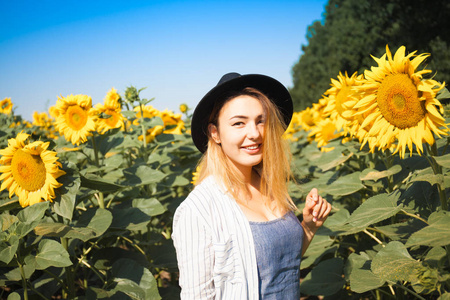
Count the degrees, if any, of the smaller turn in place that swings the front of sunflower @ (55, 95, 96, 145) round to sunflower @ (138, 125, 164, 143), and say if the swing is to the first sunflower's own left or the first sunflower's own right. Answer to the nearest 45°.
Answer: approximately 135° to the first sunflower's own left

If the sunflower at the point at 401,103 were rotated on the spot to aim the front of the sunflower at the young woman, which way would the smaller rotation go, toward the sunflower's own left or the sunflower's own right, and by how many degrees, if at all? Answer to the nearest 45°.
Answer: approximately 90° to the sunflower's own right

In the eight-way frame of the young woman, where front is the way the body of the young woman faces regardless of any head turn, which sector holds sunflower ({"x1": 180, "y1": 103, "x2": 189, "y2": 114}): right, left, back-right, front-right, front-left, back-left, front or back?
back-left

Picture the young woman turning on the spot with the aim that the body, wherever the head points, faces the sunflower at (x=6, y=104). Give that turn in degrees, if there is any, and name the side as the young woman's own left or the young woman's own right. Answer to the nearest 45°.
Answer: approximately 180°

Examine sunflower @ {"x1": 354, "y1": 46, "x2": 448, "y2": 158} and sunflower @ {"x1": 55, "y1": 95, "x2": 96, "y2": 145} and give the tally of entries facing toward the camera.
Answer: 2

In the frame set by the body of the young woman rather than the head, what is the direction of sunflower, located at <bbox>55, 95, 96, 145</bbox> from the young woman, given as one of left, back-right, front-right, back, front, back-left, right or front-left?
back

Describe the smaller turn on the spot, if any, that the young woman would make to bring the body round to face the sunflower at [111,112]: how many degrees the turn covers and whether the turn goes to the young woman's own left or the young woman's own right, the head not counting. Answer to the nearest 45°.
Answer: approximately 180°

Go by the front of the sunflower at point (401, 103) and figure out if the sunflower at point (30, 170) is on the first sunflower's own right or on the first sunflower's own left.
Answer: on the first sunflower's own right

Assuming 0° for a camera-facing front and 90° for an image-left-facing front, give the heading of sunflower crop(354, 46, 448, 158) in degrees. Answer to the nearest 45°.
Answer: approximately 0°
